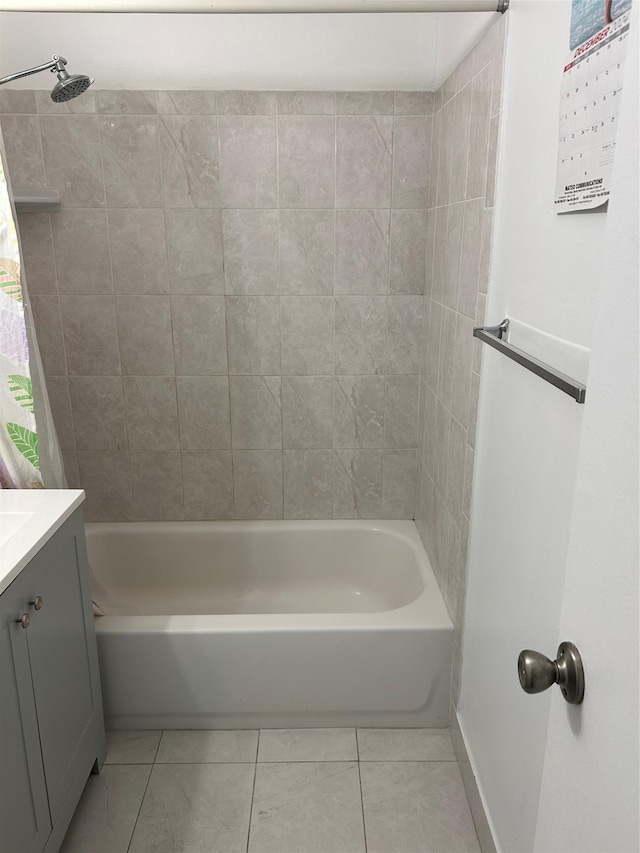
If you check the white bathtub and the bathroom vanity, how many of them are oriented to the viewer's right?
1

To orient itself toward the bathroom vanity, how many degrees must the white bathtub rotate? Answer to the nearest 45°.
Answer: approximately 45° to its right

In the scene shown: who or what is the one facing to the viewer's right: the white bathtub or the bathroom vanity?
the bathroom vanity

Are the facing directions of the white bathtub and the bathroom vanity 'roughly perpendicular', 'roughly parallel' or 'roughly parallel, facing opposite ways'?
roughly perpendicular

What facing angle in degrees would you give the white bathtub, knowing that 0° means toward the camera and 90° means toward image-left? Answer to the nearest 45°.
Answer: approximately 0°

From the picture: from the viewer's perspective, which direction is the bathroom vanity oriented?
to the viewer's right

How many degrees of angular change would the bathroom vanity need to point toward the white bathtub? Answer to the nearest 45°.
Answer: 0° — it already faces it

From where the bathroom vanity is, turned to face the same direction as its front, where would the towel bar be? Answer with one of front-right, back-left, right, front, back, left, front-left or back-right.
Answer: front-right
